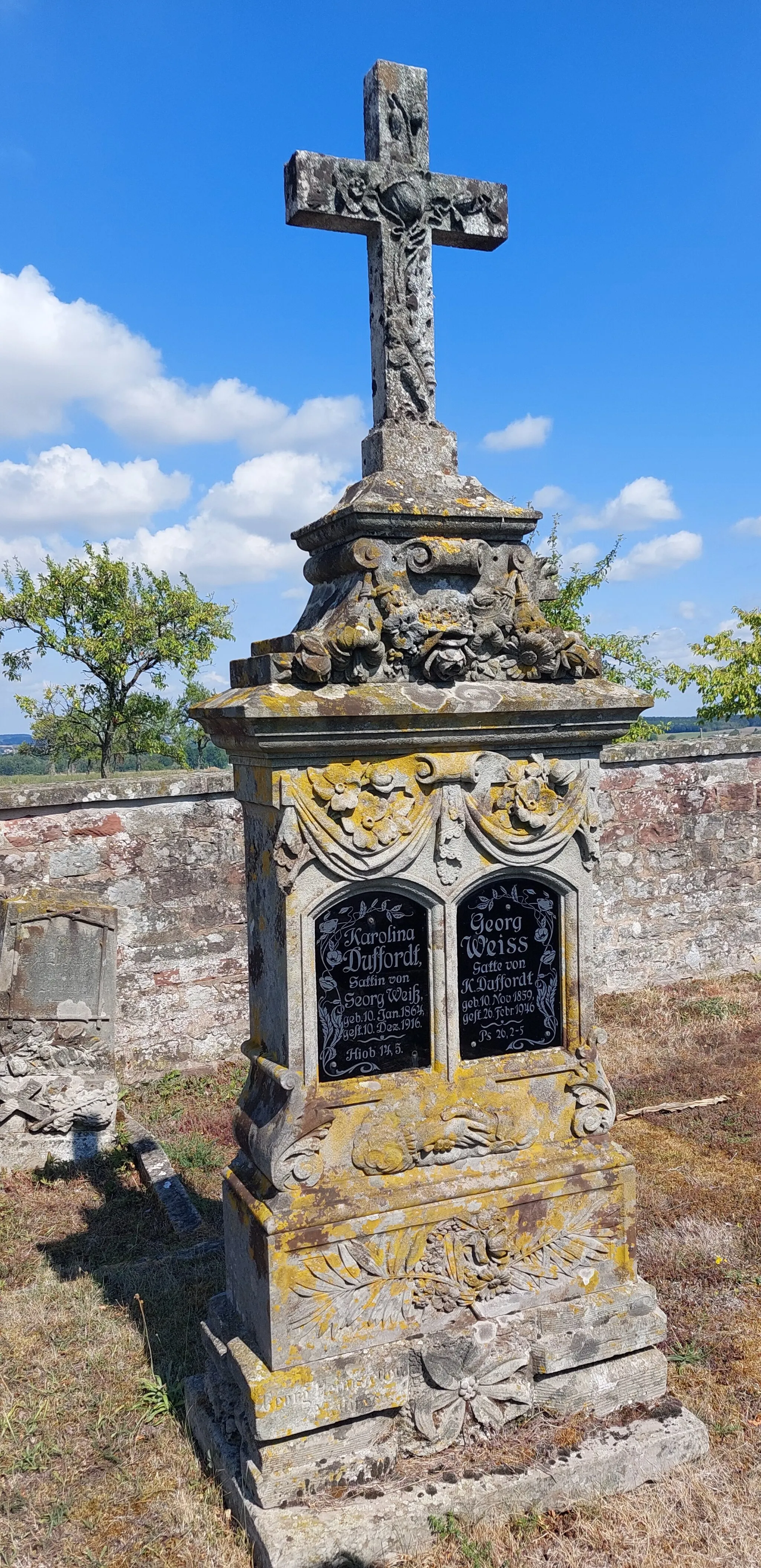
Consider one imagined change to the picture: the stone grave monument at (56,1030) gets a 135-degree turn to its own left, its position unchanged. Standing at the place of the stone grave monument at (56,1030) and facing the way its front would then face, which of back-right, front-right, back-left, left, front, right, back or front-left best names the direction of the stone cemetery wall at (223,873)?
front

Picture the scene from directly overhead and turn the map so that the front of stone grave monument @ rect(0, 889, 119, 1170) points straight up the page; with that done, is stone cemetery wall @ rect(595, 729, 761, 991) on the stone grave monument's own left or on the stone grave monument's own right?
on the stone grave monument's own left

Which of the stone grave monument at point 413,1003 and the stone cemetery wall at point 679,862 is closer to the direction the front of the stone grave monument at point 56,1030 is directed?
the stone grave monument

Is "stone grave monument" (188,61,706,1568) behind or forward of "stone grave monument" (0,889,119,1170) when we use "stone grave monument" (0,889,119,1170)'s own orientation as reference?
forward

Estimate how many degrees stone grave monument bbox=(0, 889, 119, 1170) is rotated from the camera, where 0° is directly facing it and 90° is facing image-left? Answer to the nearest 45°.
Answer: approximately 0°

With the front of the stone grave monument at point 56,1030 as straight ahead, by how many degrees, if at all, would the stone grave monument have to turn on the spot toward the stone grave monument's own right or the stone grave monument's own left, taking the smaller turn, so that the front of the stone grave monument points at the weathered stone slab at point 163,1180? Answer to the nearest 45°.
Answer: approximately 45° to the stone grave monument's own left

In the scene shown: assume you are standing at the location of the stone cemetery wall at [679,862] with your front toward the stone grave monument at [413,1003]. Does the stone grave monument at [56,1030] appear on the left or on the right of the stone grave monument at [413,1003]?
right
